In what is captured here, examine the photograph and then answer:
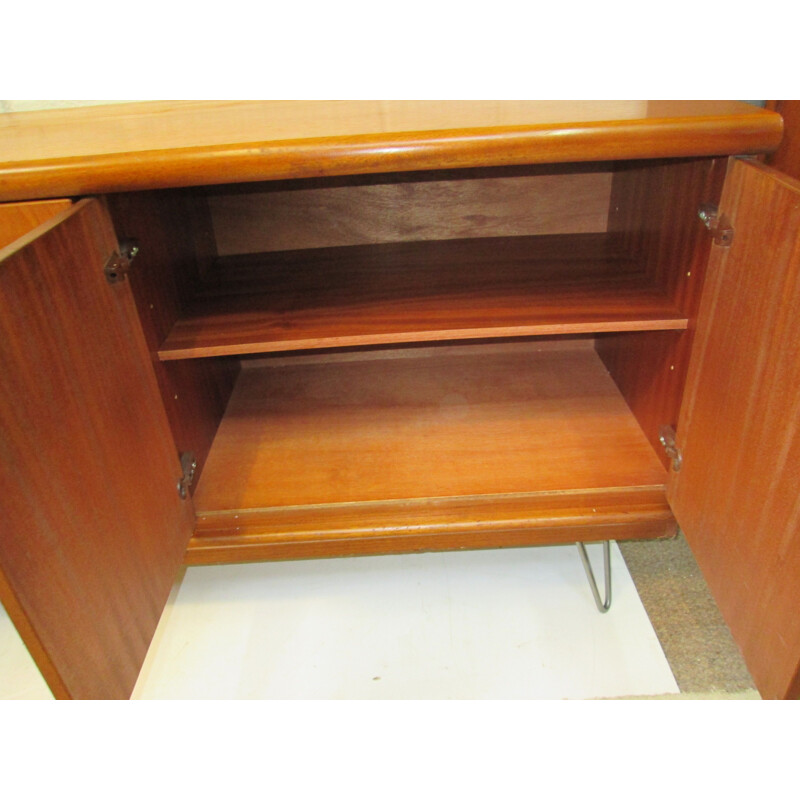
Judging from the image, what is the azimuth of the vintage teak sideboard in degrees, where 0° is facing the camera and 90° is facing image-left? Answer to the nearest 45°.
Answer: approximately 0°
